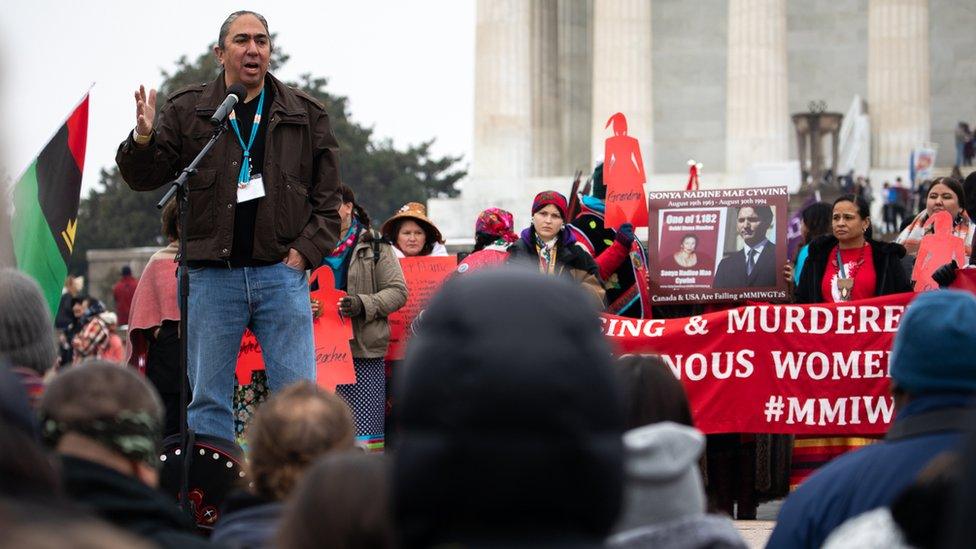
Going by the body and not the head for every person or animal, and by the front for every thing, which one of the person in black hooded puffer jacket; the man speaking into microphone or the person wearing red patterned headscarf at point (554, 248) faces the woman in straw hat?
the person in black hooded puffer jacket

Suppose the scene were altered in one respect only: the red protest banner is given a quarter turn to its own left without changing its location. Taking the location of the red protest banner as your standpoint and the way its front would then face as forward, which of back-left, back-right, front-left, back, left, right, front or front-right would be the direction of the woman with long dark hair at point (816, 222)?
left

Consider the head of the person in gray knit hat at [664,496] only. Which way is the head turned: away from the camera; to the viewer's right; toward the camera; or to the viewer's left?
away from the camera

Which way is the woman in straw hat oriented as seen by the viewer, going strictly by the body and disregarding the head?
toward the camera

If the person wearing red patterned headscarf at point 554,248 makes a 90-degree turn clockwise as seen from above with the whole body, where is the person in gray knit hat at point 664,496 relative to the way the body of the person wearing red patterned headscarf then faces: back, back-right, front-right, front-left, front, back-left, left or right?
left

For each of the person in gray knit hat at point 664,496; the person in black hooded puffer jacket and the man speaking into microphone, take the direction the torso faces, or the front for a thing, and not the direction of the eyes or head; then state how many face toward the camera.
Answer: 1

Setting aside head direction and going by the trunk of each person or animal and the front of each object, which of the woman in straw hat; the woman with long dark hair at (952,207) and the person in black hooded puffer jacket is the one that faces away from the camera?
the person in black hooded puffer jacket

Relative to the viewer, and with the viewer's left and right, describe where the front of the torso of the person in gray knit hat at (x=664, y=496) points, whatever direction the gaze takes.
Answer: facing away from the viewer

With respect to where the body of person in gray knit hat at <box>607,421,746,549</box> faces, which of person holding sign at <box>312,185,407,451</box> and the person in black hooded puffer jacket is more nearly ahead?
the person holding sign

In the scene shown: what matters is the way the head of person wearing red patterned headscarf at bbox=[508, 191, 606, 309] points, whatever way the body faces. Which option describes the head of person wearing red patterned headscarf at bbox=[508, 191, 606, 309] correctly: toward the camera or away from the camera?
toward the camera

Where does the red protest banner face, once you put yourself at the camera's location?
facing the viewer

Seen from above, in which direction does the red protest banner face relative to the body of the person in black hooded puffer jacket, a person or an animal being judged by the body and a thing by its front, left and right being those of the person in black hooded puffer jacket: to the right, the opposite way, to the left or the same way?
the opposite way

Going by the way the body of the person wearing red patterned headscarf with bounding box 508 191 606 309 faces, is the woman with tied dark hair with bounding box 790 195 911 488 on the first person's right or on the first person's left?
on the first person's left

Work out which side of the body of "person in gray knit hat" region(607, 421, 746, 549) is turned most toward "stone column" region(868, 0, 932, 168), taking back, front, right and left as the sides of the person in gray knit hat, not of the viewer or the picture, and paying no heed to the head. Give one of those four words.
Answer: front

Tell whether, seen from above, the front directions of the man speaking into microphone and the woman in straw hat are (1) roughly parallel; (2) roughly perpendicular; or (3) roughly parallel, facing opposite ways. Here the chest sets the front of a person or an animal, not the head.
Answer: roughly parallel
